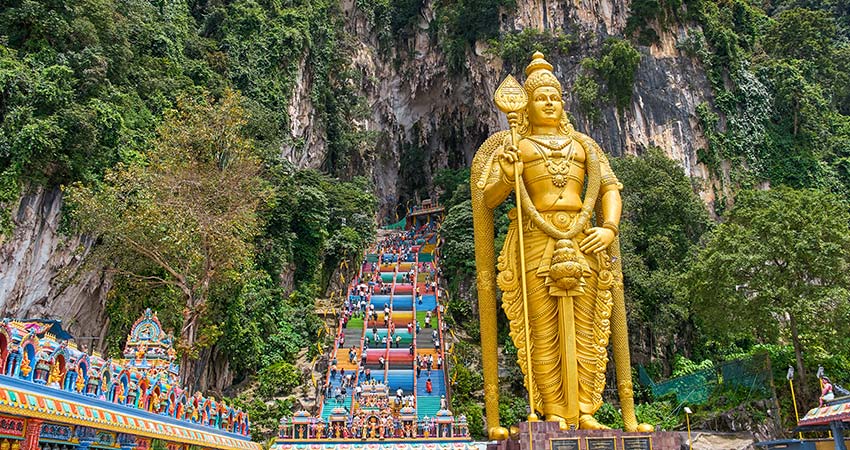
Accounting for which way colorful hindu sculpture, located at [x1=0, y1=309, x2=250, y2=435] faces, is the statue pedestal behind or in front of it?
in front

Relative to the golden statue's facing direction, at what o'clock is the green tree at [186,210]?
The green tree is roughly at 4 o'clock from the golden statue.

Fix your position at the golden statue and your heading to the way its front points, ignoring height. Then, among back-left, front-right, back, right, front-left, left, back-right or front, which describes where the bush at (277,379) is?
back-right

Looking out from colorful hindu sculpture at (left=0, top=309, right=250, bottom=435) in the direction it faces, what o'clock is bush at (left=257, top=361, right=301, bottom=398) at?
The bush is roughly at 8 o'clock from the colorful hindu sculpture.

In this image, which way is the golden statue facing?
toward the camera

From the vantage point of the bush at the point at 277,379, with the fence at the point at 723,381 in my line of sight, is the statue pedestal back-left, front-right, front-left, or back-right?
front-right

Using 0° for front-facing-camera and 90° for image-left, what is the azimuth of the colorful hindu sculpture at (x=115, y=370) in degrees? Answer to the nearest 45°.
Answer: approximately 315°

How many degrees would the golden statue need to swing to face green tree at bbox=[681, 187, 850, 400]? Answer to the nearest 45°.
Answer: approximately 135° to its left

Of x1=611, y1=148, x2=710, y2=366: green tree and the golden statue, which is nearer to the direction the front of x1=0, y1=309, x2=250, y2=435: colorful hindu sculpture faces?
the golden statue

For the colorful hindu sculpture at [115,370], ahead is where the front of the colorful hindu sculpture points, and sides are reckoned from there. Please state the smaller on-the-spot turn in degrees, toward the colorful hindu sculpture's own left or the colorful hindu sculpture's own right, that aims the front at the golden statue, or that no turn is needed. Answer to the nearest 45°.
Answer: approximately 45° to the colorful hindu sculpture's own left

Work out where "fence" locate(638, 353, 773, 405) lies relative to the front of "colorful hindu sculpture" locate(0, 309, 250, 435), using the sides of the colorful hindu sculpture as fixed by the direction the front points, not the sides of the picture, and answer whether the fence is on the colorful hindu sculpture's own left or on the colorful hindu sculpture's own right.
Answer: on the colorful hindu sculpture's own left

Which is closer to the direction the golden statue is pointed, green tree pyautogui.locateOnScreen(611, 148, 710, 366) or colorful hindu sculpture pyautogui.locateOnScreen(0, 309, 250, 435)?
the colorful hindu sculpture

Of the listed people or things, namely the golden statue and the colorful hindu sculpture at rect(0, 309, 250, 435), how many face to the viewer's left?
0
